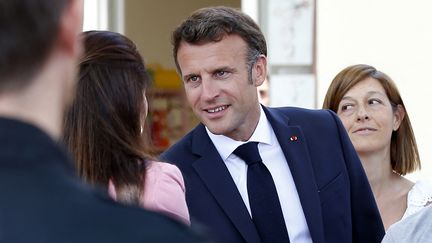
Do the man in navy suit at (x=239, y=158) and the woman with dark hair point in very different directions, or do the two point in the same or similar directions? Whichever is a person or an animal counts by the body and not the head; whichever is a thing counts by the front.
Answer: very different directions

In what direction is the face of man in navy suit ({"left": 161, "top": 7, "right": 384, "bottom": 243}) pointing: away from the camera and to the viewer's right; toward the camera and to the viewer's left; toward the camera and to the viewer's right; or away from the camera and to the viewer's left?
toward the camera and to the viewer's left

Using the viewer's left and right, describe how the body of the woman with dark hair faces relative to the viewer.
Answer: facing away from the viewer and to the right of the viewer

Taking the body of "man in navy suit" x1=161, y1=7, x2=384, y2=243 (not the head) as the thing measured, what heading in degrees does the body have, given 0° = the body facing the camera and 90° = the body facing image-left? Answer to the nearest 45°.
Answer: approximately 45°

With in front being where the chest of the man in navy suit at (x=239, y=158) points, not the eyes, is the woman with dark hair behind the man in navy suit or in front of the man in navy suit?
in front

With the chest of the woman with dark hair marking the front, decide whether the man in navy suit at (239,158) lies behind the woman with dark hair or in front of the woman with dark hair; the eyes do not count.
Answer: in front

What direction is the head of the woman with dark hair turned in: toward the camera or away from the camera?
away from the camera
